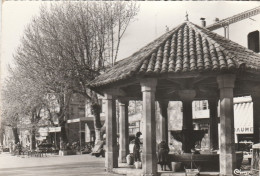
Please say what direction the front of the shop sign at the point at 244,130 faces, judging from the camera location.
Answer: facing the viewer

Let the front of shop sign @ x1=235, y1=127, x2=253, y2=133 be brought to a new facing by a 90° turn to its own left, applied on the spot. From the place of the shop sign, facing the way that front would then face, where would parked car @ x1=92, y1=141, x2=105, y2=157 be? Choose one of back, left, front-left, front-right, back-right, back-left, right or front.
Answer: back

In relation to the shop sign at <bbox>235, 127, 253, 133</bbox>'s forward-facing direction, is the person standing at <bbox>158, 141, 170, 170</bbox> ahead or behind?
ahead

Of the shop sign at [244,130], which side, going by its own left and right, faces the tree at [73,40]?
right
